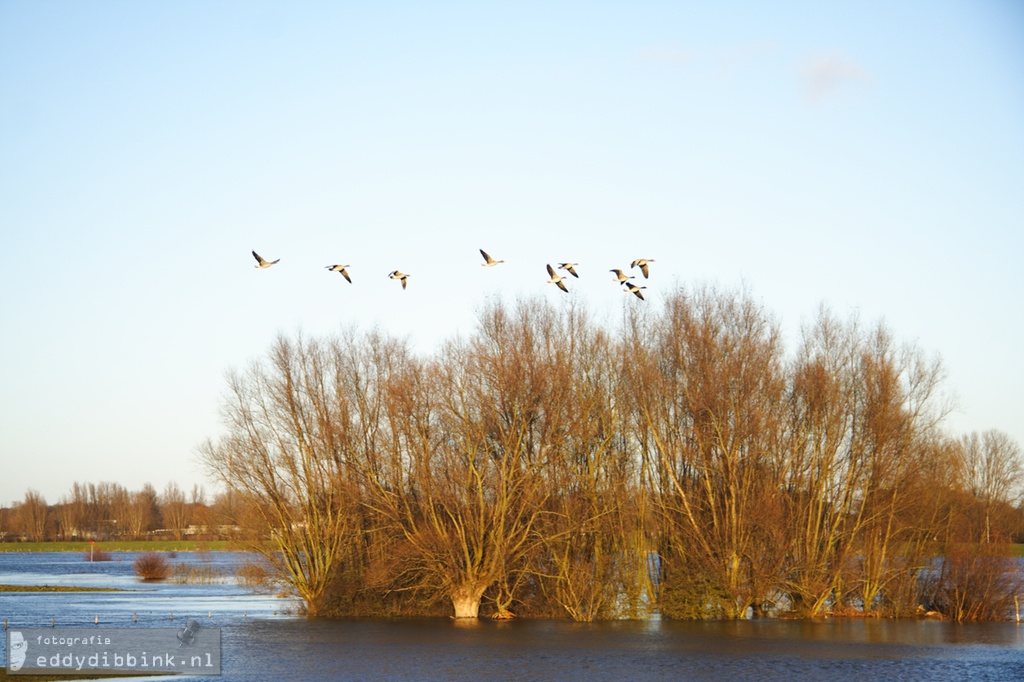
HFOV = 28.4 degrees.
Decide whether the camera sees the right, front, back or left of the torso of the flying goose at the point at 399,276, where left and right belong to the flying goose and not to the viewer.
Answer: right

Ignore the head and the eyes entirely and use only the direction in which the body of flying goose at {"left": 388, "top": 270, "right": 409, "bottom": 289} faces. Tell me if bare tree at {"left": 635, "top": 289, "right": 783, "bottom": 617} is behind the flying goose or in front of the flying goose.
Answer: in front
